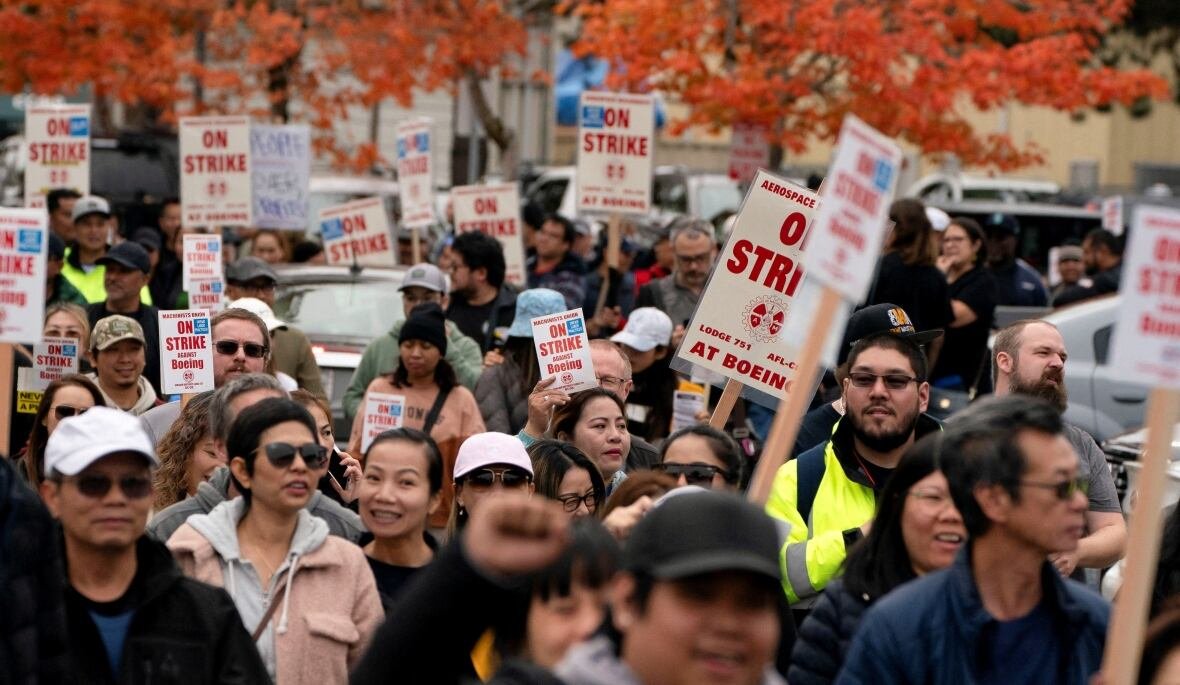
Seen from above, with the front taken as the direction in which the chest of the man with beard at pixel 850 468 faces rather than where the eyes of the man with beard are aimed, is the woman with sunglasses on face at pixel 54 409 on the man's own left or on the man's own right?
on the man's own right

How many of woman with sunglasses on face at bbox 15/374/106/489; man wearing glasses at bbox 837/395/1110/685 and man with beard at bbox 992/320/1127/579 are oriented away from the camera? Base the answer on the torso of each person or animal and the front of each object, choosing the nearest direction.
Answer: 0

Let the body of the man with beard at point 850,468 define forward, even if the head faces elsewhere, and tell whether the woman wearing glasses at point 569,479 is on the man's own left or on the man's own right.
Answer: on the man's own right

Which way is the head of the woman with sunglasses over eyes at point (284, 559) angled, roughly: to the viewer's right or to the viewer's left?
to the viewer's right

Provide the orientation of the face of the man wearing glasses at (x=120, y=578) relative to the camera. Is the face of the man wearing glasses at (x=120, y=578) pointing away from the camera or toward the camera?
toward the camera

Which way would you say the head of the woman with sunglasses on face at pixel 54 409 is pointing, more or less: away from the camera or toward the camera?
toward the camera

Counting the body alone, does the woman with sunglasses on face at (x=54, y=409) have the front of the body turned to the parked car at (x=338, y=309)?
no

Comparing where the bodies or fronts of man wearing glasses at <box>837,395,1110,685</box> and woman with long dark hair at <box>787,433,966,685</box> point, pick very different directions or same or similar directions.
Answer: same or similar directions

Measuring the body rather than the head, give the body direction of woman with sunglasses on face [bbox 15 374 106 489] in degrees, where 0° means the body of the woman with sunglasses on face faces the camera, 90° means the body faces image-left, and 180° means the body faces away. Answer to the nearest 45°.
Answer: approximately 315°

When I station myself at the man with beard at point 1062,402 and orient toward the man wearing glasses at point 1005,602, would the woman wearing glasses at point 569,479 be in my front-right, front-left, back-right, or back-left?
front-right

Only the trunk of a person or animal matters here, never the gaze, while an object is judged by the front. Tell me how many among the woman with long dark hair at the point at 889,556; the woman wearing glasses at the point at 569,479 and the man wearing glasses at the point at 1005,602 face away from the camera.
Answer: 0

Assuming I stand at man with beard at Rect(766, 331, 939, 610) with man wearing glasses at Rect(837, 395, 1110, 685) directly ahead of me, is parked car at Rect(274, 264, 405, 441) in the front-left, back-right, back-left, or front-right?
back-right

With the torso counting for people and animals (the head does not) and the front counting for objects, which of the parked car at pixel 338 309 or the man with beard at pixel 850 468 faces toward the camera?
the man with beard

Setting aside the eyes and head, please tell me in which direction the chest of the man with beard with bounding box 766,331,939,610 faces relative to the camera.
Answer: toward the camera
